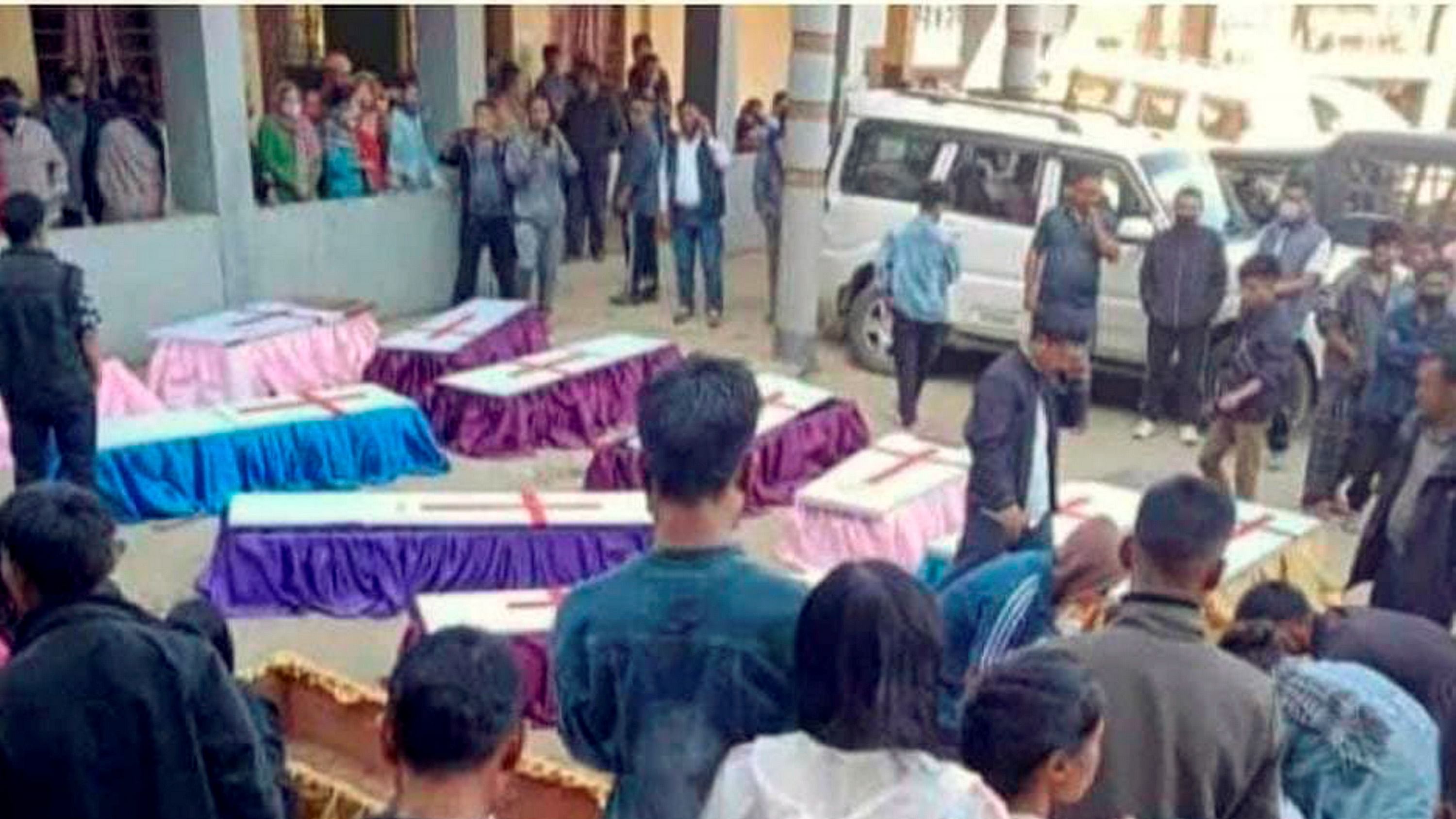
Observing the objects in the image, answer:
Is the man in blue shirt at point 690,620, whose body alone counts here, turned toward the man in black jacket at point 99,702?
no

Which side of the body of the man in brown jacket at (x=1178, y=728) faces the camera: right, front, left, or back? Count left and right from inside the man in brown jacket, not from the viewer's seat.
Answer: back

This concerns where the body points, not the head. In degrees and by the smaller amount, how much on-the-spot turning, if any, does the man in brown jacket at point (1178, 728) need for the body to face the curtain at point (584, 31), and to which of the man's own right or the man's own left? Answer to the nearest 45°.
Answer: approximately 45° to the man's own left

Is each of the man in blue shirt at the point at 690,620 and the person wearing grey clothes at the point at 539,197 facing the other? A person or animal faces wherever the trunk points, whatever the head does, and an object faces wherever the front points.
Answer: yes

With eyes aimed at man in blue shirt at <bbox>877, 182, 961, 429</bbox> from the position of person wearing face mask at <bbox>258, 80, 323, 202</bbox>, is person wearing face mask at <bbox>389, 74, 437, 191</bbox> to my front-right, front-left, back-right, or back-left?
front-left

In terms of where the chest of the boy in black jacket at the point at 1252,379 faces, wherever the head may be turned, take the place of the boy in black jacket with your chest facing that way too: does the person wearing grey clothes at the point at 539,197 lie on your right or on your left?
on your right

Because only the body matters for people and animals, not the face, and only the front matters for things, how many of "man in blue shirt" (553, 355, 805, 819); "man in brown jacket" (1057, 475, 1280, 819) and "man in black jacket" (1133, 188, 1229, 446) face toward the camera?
1

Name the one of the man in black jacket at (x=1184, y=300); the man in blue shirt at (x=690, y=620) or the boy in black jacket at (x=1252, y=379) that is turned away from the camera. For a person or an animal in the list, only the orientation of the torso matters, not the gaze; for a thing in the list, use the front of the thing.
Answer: the man in blue shirt

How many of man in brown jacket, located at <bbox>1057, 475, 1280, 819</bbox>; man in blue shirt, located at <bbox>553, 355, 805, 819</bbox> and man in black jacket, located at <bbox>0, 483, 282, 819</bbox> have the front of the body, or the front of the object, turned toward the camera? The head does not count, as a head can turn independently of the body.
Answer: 0

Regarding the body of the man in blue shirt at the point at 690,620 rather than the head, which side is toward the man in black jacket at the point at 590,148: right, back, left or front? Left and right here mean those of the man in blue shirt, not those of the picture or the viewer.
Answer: front

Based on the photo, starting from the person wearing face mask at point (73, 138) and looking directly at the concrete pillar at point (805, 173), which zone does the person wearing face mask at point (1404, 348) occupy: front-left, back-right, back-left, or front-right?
front-right

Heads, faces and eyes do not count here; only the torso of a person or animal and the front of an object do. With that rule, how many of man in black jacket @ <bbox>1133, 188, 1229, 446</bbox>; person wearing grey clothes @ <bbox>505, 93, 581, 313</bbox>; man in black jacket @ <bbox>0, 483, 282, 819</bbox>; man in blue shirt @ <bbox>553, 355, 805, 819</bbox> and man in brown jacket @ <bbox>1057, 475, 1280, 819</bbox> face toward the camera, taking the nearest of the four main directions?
2

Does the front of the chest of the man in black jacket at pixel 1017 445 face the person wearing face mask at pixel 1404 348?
no

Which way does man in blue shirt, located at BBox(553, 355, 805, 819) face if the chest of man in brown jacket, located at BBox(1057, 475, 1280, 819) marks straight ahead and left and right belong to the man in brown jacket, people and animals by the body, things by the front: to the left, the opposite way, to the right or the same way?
the same way

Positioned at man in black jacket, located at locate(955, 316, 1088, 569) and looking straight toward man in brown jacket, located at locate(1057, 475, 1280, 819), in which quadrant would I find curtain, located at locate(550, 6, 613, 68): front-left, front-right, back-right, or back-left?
back-right

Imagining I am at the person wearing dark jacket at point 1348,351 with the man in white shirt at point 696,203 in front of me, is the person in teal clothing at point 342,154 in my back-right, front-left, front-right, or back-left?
front-left

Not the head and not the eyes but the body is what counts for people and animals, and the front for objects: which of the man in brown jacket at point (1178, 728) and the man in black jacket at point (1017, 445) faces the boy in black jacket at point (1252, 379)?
the man in brown jacket

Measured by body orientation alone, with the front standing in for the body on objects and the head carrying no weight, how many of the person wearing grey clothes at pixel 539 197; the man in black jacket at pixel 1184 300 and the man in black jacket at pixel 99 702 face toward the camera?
2

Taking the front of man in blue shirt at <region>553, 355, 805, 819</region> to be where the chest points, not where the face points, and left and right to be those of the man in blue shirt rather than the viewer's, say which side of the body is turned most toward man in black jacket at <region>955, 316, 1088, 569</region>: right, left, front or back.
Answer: front

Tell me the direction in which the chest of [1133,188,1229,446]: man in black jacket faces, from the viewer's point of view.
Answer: toward the camera
